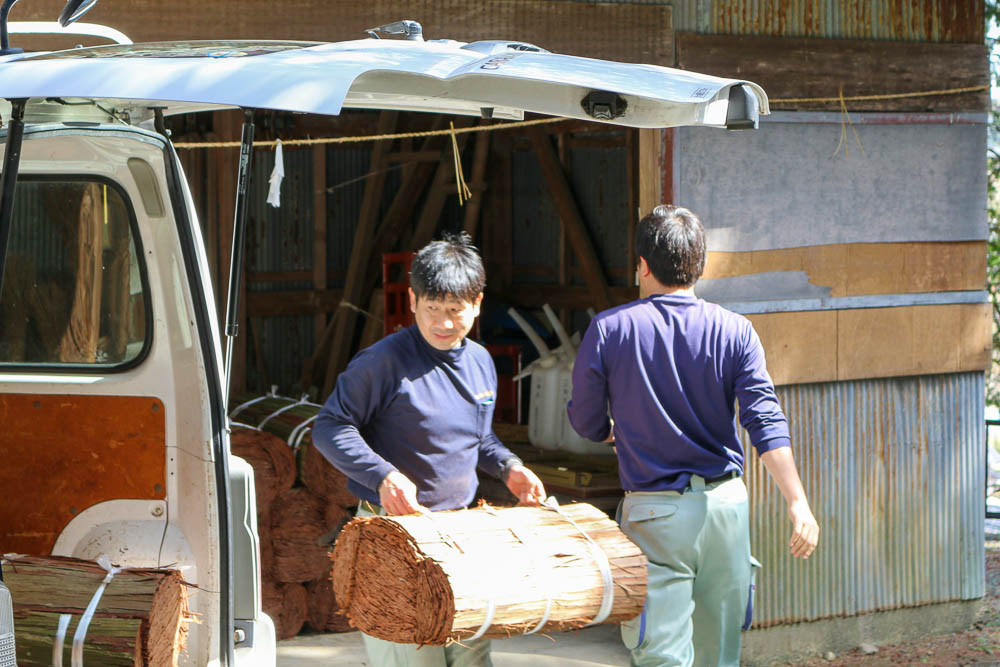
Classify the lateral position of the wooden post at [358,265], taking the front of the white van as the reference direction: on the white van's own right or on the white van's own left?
on the white van's own right

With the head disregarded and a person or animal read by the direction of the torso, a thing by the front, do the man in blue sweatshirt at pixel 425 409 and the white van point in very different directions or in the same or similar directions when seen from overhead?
very different directions

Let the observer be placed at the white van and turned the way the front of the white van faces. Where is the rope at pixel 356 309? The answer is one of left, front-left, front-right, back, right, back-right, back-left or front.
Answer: front-right

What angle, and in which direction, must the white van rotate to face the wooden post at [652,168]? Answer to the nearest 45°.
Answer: approximately 90° to its right

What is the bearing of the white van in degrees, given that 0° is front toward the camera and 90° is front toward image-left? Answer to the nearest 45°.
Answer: approximately 135°

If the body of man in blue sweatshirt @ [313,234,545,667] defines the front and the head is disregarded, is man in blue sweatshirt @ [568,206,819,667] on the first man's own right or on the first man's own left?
on the first man's own left

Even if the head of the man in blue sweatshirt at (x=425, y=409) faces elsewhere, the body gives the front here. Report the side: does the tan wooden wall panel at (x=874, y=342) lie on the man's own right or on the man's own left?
on the man's own left

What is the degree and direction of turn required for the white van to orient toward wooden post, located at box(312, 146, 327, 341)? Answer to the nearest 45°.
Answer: approximately 45° to its right

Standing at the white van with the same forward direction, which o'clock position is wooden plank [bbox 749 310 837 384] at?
The wooden plank is roughly at 3 o'clock from the white van.
